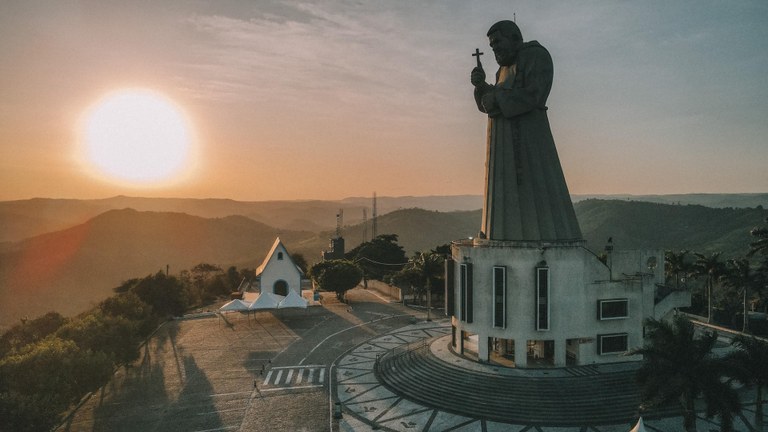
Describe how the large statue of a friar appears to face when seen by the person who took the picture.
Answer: facing the viewer and to the left of the viewer

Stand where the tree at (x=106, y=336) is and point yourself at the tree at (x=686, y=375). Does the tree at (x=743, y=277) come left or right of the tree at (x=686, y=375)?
left

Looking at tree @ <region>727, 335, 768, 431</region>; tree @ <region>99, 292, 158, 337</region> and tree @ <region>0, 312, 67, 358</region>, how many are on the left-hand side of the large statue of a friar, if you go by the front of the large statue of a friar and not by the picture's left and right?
1

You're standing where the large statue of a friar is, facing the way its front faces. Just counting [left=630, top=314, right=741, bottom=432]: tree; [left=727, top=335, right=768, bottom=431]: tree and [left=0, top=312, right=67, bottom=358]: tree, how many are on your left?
2

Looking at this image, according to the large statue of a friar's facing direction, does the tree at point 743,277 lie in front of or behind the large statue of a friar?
behind

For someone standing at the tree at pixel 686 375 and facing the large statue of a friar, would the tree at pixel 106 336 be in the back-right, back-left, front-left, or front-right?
front-left

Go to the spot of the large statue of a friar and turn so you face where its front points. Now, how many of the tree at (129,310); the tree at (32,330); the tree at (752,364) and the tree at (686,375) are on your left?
2

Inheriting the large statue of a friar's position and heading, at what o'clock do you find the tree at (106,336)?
The tree is roughly at 1 o'clock from the large statue of a friar.

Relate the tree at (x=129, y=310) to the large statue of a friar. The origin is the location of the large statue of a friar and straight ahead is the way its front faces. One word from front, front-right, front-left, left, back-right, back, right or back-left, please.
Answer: front-right

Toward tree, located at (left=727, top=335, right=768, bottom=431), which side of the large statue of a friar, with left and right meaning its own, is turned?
left

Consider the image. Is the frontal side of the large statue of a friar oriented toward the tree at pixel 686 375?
no

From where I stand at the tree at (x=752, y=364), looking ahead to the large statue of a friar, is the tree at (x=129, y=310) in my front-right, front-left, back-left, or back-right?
front-left

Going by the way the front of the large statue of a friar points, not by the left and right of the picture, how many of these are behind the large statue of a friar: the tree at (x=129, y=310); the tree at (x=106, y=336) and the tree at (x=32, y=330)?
0

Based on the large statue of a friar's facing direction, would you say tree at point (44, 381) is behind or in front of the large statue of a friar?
in front
